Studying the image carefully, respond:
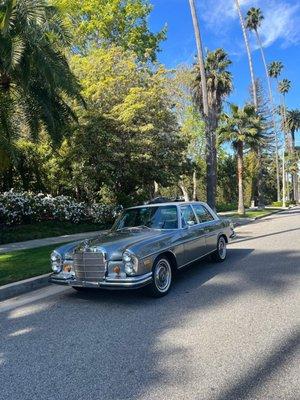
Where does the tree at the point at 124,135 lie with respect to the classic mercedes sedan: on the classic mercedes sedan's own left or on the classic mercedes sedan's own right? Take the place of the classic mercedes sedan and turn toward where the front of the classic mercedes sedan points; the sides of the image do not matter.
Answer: on the classic mercedes sedan's own right

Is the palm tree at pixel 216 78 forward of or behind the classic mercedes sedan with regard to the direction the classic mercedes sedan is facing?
behind

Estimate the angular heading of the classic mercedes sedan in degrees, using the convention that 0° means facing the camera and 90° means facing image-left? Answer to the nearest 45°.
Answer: approximately 45°

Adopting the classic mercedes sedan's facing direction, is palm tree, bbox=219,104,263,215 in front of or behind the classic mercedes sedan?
behind
